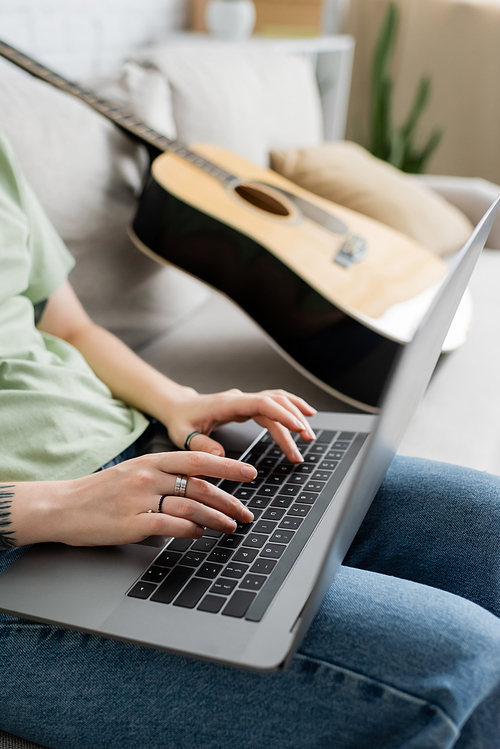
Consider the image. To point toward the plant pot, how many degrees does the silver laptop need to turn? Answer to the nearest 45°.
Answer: approximately 90° to its right

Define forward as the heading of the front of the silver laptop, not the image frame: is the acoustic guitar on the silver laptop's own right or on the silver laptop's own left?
on the silver laptop's own right

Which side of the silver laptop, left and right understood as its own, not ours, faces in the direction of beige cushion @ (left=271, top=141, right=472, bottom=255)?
right

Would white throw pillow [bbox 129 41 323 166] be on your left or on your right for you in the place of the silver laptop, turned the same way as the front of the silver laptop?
on your right

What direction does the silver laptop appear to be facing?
to the viewer's left

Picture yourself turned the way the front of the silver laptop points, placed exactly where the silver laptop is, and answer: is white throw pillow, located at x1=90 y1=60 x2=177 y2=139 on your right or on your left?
on your right
